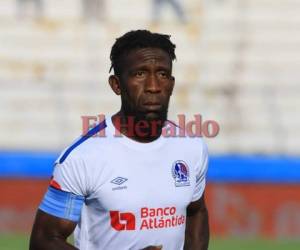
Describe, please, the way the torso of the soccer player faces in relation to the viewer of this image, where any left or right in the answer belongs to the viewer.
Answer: facing the viewer and to the right of the viewer

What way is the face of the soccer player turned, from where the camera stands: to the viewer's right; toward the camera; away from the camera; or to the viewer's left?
toward the camera
